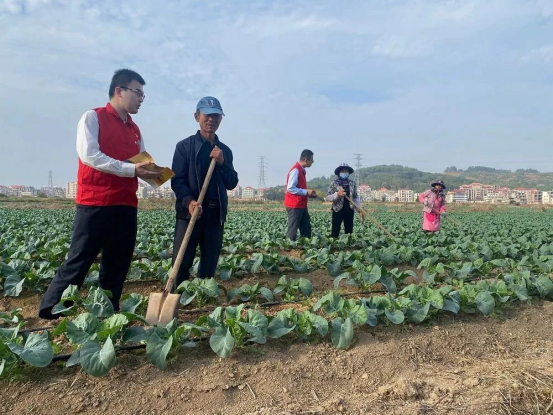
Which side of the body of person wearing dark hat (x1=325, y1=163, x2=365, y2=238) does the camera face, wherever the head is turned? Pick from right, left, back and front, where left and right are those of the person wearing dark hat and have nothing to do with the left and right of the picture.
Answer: front

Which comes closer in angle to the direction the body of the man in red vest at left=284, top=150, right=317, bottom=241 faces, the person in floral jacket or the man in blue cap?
the person in floral jacket

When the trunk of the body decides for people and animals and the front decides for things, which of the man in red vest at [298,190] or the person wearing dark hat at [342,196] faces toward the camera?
the person wearing dark hat

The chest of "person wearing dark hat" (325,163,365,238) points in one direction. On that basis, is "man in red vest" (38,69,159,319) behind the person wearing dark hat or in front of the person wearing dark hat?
in front

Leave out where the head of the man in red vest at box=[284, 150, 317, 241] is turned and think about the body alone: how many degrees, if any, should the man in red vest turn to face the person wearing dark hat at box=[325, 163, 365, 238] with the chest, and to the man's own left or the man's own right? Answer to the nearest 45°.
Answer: approximately 45° to the man's own left

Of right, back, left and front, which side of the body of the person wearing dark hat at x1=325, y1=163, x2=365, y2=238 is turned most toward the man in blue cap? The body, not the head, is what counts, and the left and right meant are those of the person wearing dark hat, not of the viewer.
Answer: front

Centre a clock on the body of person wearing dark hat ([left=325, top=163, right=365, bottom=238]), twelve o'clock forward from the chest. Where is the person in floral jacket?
The person in floral jacket is roughly at 8 o'clock from the person wearing dark hat.

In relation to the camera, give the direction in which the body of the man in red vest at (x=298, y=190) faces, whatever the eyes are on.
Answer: to the viewer's right

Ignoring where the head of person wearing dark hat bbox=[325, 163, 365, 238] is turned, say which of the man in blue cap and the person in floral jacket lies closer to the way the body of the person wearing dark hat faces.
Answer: the man in blue cap

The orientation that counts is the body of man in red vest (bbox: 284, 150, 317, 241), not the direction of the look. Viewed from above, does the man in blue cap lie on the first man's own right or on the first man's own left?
on the first man's own right

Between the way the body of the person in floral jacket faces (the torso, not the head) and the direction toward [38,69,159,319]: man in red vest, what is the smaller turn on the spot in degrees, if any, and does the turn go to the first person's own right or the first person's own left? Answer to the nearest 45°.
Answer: approximately 45° to the first person's own right
